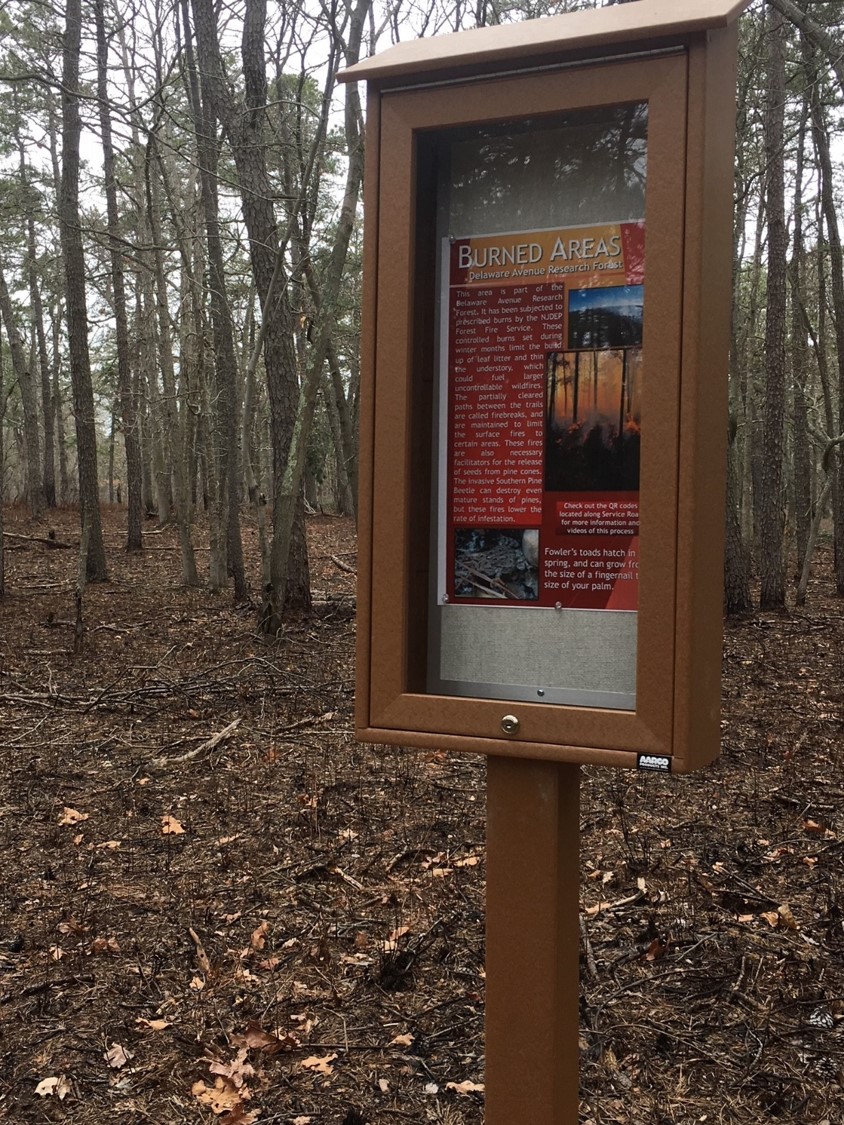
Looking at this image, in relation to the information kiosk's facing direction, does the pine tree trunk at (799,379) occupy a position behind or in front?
behind

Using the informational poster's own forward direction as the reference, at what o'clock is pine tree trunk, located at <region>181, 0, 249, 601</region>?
The pine tree trunk is roughly at 4 o'clock from the informational poster.

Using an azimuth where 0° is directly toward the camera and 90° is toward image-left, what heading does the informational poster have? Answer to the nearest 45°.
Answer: approximately 45°

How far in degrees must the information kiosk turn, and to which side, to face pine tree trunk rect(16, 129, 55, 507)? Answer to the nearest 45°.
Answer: approximately 90° to its right

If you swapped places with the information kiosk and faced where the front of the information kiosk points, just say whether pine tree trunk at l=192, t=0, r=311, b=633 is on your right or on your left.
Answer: on your right
